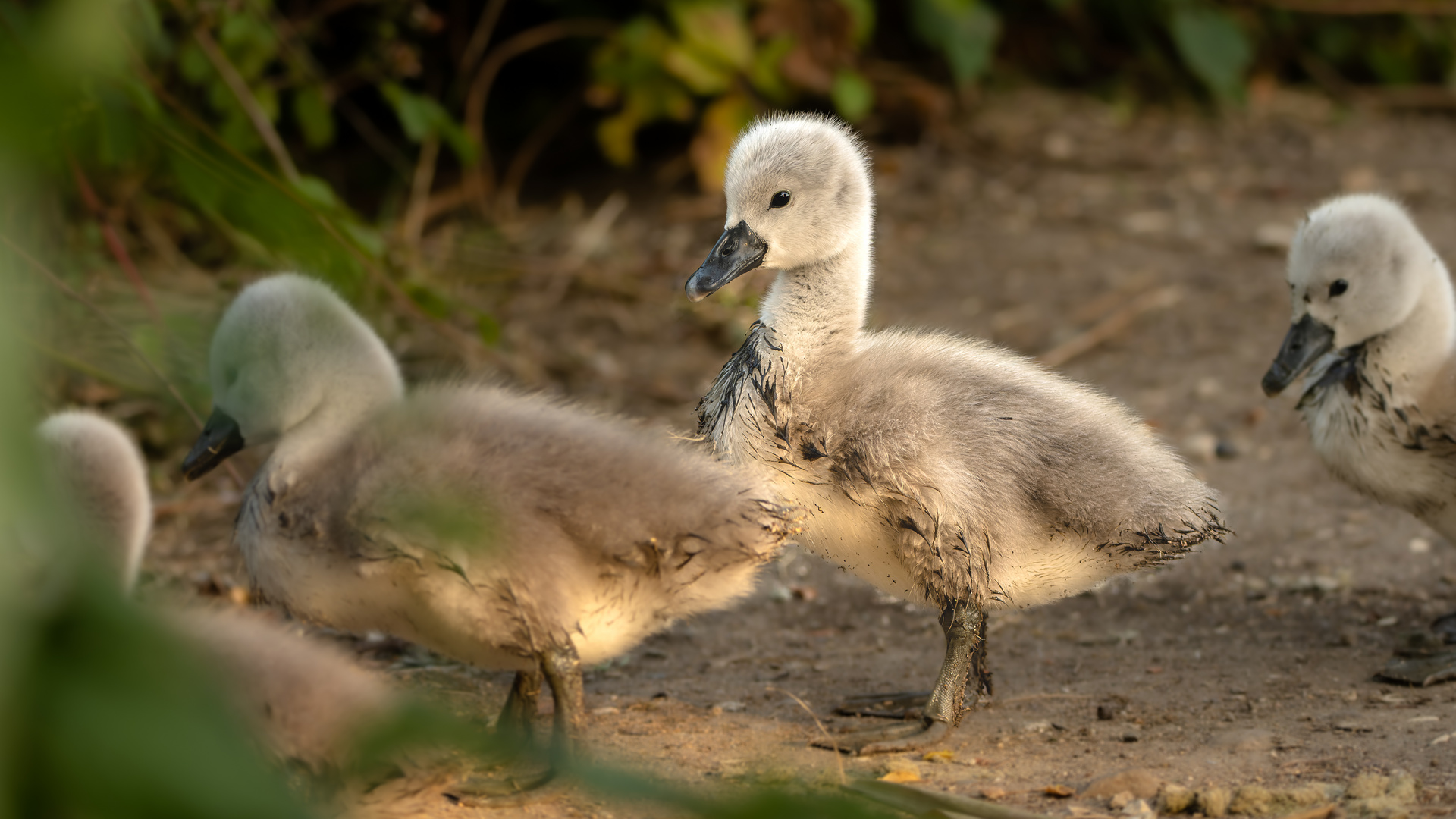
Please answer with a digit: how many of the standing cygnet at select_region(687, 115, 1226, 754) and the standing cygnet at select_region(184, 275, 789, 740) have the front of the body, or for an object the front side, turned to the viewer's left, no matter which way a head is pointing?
2

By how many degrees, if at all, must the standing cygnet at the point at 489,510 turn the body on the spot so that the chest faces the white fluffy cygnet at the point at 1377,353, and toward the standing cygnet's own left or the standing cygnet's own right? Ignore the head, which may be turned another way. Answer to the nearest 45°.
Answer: approximately 180°

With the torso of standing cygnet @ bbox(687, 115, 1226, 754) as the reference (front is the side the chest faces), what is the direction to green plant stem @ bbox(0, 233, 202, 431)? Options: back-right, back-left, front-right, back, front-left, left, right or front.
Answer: front-right

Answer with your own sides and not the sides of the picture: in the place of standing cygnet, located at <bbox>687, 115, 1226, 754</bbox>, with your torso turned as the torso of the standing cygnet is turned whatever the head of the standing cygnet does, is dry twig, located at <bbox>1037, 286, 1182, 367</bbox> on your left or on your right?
on your right

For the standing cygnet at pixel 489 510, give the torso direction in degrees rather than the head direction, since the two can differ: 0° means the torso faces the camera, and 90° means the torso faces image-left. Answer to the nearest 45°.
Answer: approximately 90°

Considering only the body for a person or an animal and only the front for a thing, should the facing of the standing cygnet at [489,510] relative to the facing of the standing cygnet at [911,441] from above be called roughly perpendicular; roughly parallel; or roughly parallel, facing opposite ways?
roughly parallel

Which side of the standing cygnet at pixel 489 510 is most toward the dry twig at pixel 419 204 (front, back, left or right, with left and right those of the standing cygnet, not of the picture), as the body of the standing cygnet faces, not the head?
right

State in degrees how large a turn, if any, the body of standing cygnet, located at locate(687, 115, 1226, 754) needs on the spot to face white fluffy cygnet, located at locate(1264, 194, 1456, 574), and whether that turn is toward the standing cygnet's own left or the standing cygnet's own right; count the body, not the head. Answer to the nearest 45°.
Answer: approximately 135° to the standing cygnet's own right

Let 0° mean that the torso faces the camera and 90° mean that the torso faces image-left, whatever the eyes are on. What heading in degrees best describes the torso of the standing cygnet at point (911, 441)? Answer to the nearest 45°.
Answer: approximately 90°
